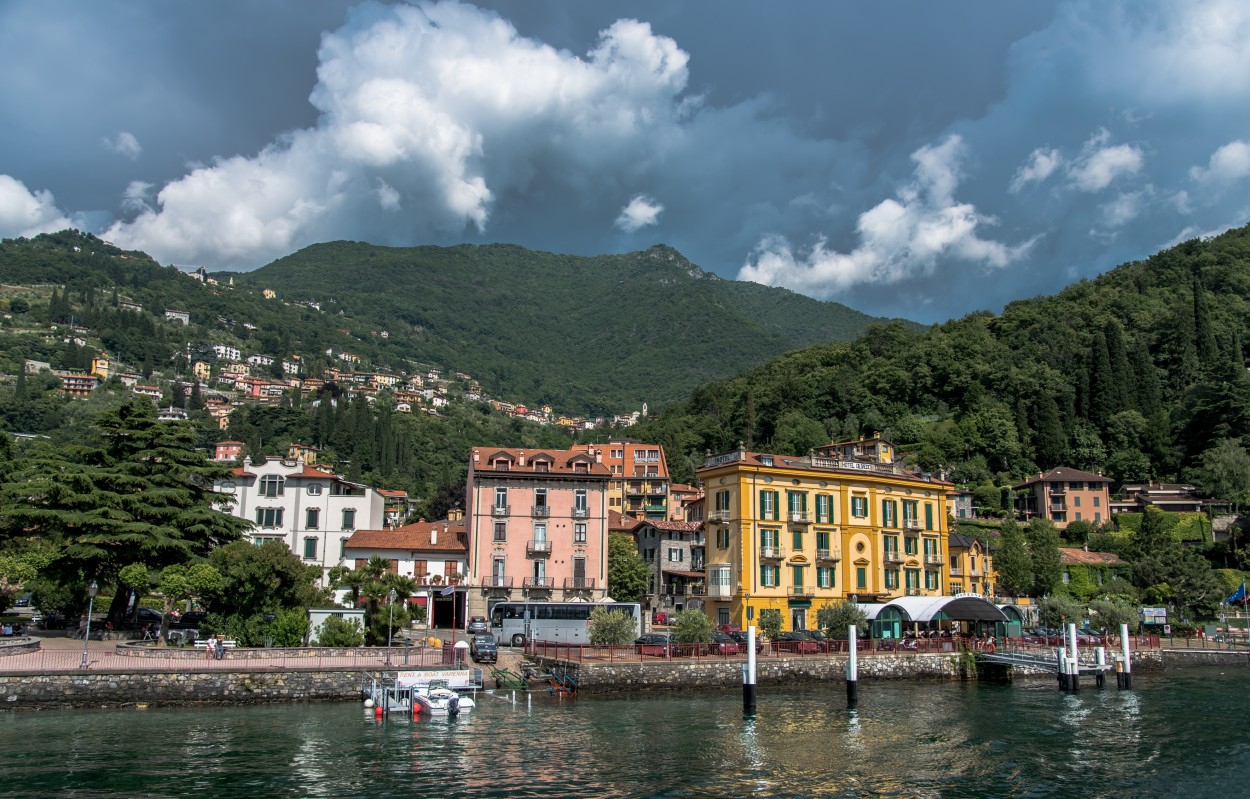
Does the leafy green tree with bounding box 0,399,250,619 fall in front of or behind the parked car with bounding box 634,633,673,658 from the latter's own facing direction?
behind

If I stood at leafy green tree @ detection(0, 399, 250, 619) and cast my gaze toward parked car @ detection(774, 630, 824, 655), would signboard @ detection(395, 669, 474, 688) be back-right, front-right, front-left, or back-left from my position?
front-right

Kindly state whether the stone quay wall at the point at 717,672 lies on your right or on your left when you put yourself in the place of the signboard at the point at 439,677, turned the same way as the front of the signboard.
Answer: on your left

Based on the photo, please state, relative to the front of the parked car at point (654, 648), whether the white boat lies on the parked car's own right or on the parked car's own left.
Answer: on the parked car's own right

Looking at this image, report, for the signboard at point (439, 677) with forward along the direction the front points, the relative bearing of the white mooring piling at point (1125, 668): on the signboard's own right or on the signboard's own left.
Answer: on the signboard's own left

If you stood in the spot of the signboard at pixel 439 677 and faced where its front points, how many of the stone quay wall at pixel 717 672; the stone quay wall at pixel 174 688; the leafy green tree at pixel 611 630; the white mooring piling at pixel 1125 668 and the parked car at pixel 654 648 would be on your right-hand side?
1

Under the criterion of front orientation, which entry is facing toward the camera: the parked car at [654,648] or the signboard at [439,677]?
the signboard

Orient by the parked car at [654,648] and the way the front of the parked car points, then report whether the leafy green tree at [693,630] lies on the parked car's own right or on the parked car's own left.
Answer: on the parked car's own left

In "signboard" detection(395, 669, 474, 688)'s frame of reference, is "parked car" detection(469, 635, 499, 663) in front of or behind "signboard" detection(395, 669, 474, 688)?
behind

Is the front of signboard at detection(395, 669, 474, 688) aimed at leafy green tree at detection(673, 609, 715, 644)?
no

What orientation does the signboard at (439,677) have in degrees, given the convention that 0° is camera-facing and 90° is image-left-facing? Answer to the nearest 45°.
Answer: approximately 0°

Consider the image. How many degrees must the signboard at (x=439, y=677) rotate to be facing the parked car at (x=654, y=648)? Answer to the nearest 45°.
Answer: approximately 135° to its left
